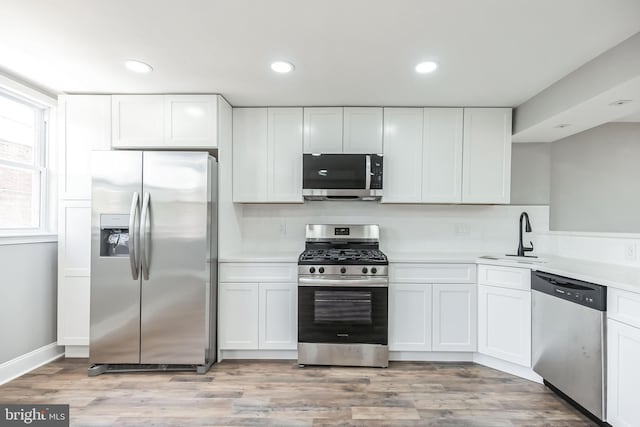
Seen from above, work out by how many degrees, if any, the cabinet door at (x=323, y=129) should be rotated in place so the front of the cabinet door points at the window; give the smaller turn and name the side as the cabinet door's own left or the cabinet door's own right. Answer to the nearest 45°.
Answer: approximately 90° to the cabinet door's own right

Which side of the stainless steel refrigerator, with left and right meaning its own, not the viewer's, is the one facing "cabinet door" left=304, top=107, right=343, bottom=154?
left

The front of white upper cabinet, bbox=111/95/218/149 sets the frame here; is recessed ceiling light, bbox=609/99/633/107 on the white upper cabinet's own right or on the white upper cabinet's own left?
on the white upper cabinet's own left

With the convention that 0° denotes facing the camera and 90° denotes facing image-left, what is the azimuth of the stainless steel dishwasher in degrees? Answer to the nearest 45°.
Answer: approximately 45°

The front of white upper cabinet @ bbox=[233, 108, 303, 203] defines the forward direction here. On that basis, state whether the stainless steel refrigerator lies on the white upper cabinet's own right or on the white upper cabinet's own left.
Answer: on the white upper cabinet's own right

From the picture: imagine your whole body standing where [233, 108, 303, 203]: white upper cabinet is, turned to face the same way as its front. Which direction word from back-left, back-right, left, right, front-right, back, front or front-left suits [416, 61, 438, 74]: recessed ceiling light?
front-left

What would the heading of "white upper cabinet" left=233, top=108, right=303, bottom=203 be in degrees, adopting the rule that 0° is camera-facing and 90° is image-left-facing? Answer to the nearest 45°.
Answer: approximately 0°

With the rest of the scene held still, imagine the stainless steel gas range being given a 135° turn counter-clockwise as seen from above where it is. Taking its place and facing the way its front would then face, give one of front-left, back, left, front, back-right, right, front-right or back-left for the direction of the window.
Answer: back-left
